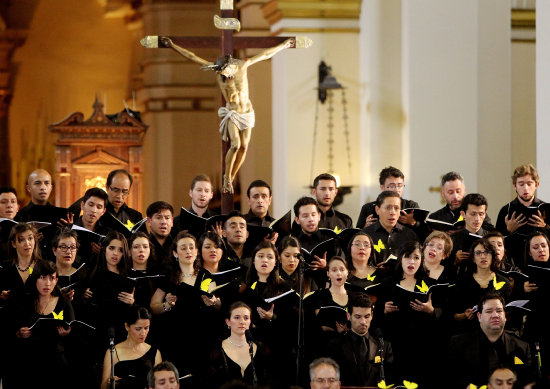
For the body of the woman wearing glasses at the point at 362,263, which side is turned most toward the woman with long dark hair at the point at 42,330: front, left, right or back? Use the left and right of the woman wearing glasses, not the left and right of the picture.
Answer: right

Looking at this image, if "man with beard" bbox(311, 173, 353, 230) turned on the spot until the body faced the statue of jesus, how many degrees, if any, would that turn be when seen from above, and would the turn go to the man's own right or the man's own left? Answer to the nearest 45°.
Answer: approximately 135° to the man's own right

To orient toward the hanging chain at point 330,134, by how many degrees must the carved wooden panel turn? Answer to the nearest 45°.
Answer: approximately 45° to its left

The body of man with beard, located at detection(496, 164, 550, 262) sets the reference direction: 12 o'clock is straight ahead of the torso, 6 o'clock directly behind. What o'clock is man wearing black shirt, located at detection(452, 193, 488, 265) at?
The man wearing black shirt is roughly at 2 o'clock from the man with beard.

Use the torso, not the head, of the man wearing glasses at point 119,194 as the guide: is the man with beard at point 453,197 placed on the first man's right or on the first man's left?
on the first man's left

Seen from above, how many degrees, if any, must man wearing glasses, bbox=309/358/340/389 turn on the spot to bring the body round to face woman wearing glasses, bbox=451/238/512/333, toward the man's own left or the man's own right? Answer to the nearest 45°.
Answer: approximately 135° to the man's own left

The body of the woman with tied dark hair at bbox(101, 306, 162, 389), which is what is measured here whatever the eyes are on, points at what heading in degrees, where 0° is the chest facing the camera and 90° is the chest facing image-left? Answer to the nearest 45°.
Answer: approximately 315°

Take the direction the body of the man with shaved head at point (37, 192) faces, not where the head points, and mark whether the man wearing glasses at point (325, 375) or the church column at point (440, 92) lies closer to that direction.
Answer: the man wearing glasses

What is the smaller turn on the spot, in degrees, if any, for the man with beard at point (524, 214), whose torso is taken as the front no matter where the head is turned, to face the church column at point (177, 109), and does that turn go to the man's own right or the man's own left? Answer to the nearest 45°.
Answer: approximately 135° to the man's own right

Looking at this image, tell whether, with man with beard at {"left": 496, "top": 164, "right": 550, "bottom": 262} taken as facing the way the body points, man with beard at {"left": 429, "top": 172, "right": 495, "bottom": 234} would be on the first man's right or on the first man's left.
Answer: on the first man's right
